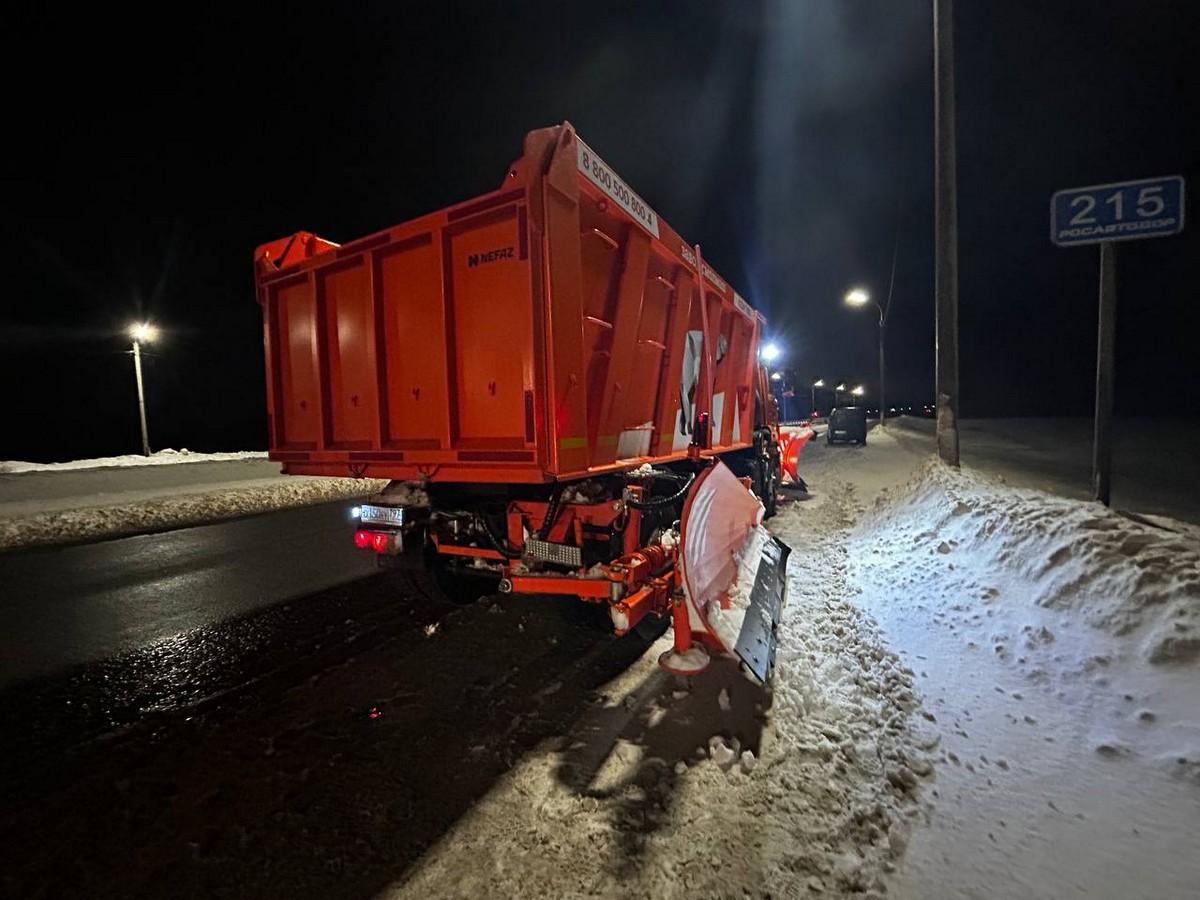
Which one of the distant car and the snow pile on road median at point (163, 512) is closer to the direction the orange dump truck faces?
the distant car

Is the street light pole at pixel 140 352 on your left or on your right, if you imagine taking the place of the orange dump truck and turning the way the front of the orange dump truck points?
on your left

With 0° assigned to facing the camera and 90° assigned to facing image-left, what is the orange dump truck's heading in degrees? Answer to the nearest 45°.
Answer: approximately 225°

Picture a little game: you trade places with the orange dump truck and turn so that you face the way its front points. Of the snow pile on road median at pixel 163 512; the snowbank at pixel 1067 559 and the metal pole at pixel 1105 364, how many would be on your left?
1

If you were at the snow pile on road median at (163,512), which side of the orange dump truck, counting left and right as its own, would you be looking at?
left

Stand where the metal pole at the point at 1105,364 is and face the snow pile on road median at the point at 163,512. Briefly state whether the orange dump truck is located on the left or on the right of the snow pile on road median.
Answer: left

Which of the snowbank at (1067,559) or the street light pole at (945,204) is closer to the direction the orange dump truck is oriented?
the street light pole

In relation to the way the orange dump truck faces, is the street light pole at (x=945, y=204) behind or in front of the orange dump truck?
in front

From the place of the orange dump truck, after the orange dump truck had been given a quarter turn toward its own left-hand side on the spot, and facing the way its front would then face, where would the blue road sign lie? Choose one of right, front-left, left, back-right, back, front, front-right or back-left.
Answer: back-right

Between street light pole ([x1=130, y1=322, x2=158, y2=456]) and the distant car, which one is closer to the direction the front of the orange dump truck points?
the distant car

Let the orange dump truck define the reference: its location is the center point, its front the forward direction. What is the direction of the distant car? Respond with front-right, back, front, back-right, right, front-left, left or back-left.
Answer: front

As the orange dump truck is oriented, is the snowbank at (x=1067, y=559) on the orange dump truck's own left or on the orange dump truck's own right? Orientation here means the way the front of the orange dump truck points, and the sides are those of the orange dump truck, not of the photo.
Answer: on the orange dump truck's own right
